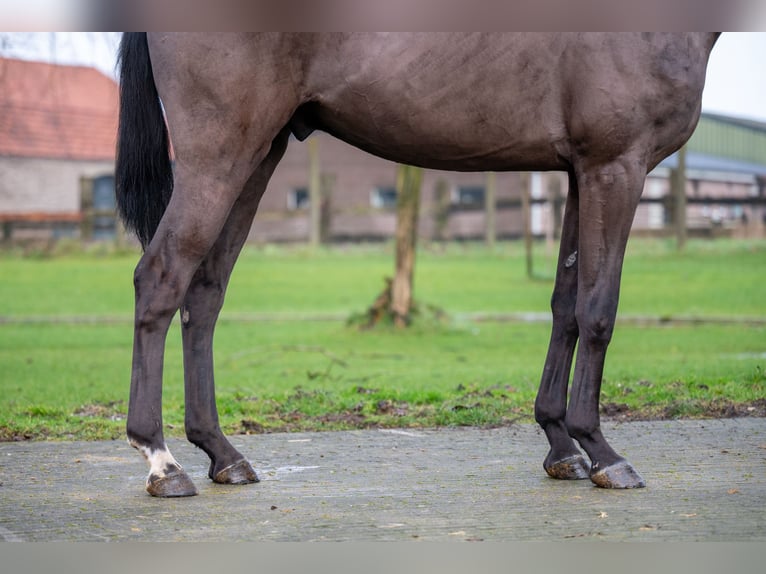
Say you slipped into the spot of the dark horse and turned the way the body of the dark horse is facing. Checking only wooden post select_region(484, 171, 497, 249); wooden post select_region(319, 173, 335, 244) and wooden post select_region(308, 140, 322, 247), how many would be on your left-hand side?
3

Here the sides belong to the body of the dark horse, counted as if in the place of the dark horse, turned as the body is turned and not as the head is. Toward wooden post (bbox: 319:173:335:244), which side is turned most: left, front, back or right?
left

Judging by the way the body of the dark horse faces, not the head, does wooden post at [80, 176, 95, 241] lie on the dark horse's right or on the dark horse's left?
on the dark horse's left

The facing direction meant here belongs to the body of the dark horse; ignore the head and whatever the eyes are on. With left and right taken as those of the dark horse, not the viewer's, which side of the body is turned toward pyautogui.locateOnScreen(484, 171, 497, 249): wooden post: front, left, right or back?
left

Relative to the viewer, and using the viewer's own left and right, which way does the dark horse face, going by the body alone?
facing to the right of the viewer

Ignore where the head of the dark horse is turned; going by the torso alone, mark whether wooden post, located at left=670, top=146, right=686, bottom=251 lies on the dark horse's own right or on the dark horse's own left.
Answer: on the dark horse's own left
